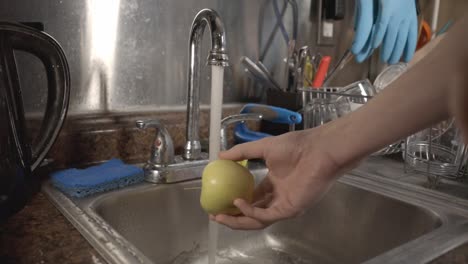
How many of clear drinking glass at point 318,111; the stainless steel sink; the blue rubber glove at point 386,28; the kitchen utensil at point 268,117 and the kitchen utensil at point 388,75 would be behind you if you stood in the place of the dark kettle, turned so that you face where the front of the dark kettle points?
5

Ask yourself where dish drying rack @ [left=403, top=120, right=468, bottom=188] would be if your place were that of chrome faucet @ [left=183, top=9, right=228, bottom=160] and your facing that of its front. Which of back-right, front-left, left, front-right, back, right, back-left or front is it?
front-left

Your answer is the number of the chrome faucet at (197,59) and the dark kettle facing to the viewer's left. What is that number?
1

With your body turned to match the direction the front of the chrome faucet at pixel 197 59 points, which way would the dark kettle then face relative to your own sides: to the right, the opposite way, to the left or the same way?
to the right

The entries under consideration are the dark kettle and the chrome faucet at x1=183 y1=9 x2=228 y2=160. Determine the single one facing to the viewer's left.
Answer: the dark kettle

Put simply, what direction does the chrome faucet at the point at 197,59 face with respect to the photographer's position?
facing the viewer and to the right of the viewer

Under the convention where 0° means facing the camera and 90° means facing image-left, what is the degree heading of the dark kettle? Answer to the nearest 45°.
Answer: approximately 90°

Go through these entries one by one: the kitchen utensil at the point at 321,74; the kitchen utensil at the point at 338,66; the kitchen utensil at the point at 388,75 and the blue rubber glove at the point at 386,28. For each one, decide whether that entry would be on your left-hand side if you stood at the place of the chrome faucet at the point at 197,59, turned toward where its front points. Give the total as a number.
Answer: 4
